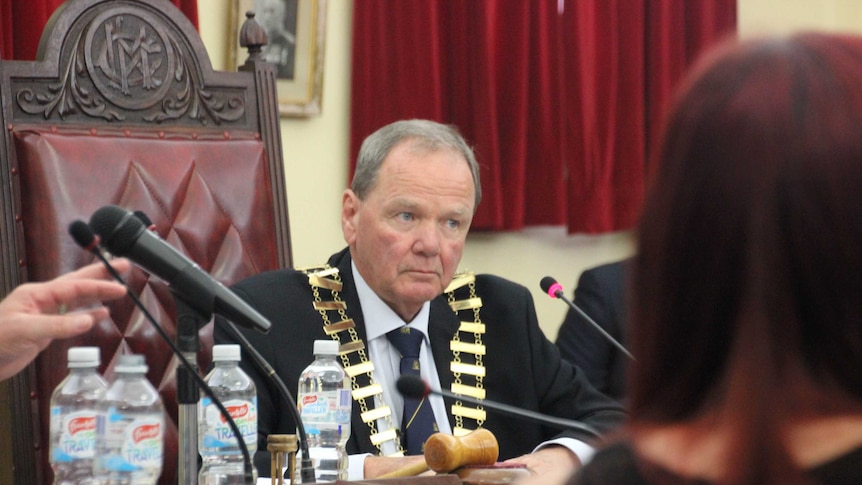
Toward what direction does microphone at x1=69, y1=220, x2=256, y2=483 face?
to the viewer's left

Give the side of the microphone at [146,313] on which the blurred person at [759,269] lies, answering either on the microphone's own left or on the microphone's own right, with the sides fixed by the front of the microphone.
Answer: on the microphone's own left

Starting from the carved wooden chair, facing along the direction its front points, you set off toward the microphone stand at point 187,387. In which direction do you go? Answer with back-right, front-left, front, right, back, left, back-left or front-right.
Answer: front

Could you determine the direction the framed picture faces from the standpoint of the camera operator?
facing the viewer

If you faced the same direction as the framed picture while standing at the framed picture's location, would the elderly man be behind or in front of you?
in front

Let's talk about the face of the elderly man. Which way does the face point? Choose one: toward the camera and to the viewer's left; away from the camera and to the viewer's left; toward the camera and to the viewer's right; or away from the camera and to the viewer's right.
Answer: toward the camera and to the viewer's right

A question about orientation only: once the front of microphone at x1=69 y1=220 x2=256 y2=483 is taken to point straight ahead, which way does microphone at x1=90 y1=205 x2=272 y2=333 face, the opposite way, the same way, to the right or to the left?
the same way

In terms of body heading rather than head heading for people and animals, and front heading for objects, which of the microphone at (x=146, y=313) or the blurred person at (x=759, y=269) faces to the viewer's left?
the microphone

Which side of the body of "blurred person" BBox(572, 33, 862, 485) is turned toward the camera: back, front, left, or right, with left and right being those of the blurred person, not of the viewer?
back

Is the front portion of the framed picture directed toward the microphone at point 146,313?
yes

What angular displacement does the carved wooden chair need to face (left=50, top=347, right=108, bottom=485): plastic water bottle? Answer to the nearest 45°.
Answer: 0° — it already faces it

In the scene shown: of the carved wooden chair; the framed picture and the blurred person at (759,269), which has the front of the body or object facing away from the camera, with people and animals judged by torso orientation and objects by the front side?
the blurred person

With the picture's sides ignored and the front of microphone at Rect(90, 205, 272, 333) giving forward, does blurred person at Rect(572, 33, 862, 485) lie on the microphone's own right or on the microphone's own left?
on the microphone's own left

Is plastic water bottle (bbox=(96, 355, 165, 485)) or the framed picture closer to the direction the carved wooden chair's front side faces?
the plastic water bottle

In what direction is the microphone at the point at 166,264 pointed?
to the viewer's left

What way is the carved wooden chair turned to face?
toward the camera
